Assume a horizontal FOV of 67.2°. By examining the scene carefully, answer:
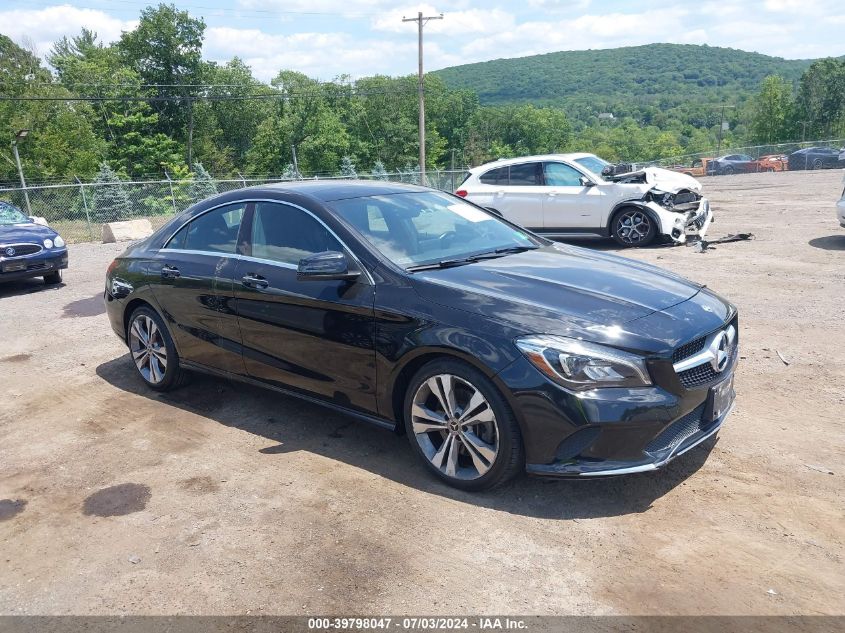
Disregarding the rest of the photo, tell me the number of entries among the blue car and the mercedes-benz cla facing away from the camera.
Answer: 0

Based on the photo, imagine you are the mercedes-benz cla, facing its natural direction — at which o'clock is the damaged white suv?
The damaged white suv is roughly at 8 o'clock from the mercedes-benz cla.

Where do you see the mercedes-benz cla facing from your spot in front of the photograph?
facing the viewer and to the right of the viewer

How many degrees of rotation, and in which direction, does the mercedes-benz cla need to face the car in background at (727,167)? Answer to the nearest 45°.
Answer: approximately 90° to its left

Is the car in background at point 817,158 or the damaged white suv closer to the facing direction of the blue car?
the damaged white suv

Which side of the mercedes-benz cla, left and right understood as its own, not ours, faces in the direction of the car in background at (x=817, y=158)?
left

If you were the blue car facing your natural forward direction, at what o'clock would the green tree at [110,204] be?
The green tree is roughly at 8 o'clock from the blue car.

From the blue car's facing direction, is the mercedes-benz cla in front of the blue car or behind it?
in front

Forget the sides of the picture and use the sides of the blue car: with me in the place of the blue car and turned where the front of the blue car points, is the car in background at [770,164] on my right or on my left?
on my left

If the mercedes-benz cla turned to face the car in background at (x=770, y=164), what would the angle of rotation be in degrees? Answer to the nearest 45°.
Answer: approximately 90° to its left
